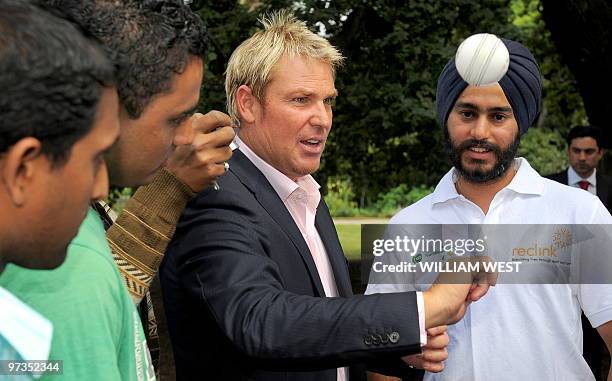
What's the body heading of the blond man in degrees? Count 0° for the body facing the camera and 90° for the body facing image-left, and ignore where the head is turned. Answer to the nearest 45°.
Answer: approximately 315°

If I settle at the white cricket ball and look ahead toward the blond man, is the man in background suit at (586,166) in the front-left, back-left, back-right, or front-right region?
back-right

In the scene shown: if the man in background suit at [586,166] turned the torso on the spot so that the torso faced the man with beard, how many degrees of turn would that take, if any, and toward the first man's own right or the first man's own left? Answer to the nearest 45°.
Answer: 0° — they already face them

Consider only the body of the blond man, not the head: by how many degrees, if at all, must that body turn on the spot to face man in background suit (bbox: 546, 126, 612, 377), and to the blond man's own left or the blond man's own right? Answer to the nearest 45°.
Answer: approximately 90° to the blond man's own left

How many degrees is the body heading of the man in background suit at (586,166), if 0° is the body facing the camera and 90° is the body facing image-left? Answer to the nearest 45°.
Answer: approximately 0°

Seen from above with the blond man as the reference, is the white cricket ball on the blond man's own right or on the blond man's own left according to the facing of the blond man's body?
on the blond man's own left

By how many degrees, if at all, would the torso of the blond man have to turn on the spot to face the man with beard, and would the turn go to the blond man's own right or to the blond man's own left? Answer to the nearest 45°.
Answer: approximately 90° to the blond man's own left

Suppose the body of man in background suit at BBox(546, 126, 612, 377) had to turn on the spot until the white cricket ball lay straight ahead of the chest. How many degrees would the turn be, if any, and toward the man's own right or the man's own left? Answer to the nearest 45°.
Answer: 0° — they already face it
